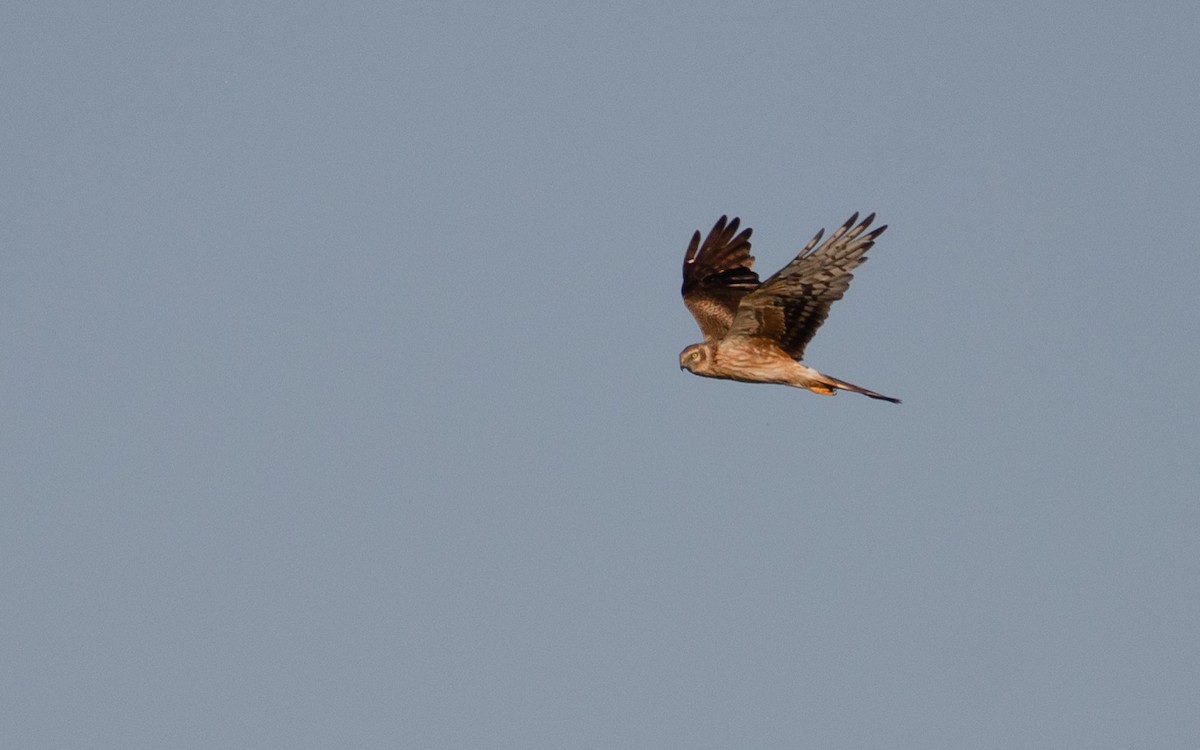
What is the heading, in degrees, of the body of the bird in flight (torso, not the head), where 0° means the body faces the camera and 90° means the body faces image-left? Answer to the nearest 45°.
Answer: approximately 90°
